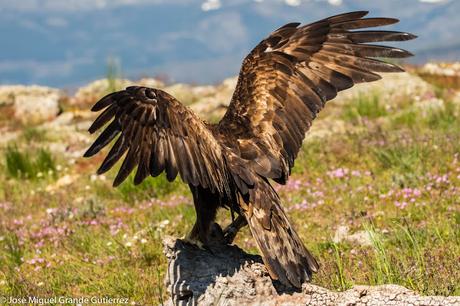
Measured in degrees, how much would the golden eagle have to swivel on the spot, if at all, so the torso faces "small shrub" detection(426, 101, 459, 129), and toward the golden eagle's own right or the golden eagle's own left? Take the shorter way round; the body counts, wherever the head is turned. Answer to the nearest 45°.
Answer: approximately 90° to the golden eagle's own right

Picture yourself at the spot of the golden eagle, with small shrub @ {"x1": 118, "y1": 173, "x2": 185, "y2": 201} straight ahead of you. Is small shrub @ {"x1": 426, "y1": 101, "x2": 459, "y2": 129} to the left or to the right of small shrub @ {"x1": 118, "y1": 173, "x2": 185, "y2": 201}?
right

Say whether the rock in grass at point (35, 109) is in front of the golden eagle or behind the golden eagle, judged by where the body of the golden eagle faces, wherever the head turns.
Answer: in front

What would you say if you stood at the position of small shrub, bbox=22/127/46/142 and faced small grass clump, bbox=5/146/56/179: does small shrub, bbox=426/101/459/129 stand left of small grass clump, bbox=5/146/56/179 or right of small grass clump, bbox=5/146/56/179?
left

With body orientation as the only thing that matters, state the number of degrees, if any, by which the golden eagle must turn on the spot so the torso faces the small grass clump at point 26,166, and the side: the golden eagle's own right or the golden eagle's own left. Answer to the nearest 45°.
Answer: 0° — it already faces it

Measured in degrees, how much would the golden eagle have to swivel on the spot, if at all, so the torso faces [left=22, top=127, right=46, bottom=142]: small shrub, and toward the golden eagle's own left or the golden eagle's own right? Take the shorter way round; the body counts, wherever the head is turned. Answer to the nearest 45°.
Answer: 0° — it already faces it

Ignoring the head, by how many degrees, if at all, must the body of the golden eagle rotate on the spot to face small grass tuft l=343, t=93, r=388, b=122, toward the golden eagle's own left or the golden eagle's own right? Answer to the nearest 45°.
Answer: approximately 45° to the golden eagle's own right

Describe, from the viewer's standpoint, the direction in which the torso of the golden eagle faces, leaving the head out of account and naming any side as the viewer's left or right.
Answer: facing away from the viewer and to the left of the viewer

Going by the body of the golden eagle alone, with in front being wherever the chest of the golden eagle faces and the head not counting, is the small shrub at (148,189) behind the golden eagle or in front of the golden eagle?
in front
